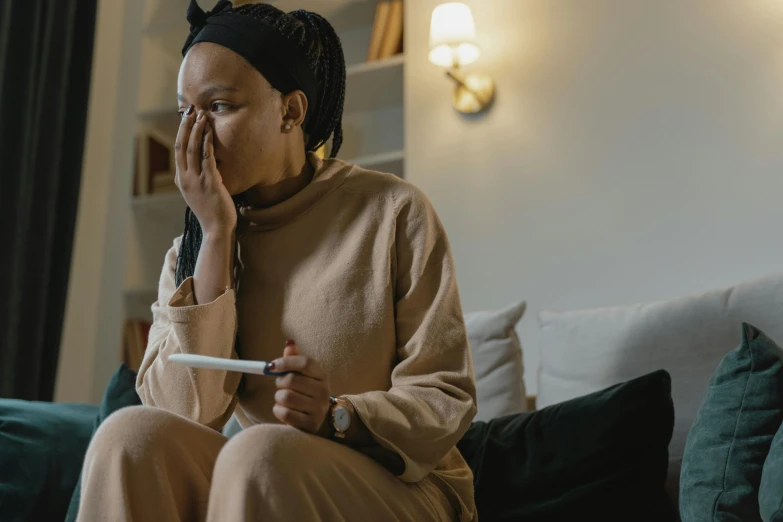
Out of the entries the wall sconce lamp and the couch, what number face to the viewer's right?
0

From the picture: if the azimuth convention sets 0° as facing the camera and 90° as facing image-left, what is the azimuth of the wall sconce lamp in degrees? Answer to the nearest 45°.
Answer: approximately 45°

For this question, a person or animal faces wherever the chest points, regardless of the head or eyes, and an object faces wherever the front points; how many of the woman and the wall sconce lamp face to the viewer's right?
0

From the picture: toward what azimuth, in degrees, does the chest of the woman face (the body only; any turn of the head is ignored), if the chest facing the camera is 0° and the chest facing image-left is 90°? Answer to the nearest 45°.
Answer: approximately 45°

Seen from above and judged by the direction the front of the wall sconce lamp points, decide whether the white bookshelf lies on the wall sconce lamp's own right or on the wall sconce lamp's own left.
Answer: on the wall sconce lamp's own right

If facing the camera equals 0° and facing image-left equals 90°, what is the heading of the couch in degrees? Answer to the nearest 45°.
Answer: approximately 45°
